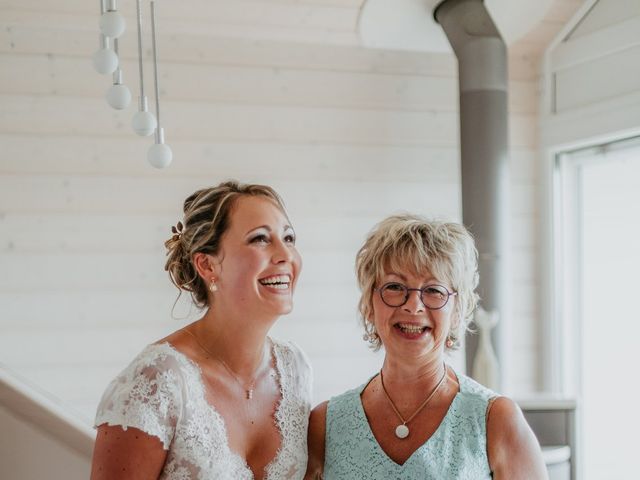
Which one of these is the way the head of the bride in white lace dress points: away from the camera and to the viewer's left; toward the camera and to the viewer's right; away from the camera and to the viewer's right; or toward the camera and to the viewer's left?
toward the camera and to the viewer's right

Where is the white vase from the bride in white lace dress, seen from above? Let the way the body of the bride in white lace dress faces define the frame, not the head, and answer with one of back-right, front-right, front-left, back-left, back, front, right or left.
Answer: left

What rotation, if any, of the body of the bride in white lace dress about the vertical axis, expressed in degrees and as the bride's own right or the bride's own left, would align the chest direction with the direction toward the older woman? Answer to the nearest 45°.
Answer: approximately 45° to the bride's own left

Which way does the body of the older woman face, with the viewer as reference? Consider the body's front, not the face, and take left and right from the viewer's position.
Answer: facing the viewer

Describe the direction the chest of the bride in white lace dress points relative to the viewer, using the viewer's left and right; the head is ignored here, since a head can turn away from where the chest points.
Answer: facing the viewer and to the right of the viewer

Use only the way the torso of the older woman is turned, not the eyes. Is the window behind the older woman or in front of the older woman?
behind

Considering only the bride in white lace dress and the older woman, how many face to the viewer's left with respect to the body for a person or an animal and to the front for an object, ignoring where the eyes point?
0

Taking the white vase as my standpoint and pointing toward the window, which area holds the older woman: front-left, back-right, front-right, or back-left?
back-right

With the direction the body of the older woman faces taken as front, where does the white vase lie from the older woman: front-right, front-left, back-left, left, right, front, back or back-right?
back

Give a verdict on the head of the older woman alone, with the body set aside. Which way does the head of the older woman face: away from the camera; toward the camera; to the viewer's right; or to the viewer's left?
toward the camera
